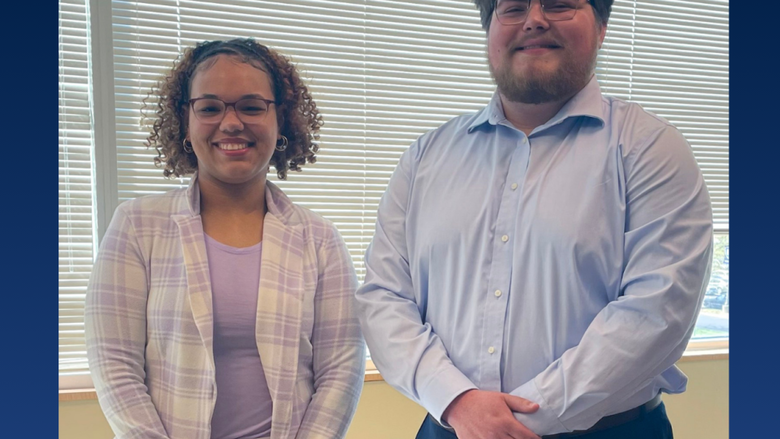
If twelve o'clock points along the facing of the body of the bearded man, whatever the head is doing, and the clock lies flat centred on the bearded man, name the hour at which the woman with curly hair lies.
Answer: The woman with curly hair is roughly at 3 o'clock from the bearded man.

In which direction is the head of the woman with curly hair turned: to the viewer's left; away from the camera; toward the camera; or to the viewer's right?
toward the camera

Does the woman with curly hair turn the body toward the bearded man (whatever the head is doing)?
no

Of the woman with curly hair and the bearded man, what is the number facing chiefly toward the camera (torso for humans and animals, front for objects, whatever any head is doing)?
2

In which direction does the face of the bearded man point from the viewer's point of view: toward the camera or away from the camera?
toward the camera

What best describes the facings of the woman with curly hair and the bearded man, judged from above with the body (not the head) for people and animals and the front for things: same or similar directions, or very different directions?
same or similar directions

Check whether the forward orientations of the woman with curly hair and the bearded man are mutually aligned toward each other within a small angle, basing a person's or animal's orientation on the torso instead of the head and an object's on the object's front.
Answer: no

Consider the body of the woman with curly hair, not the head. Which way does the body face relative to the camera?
toward the camera

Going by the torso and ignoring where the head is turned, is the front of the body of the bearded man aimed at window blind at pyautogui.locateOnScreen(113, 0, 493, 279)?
no

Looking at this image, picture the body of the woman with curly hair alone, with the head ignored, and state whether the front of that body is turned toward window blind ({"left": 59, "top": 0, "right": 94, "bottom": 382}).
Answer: no

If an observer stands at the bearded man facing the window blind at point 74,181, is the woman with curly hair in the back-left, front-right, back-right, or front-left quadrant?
front-left

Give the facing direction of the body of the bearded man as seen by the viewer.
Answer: toward the camera
